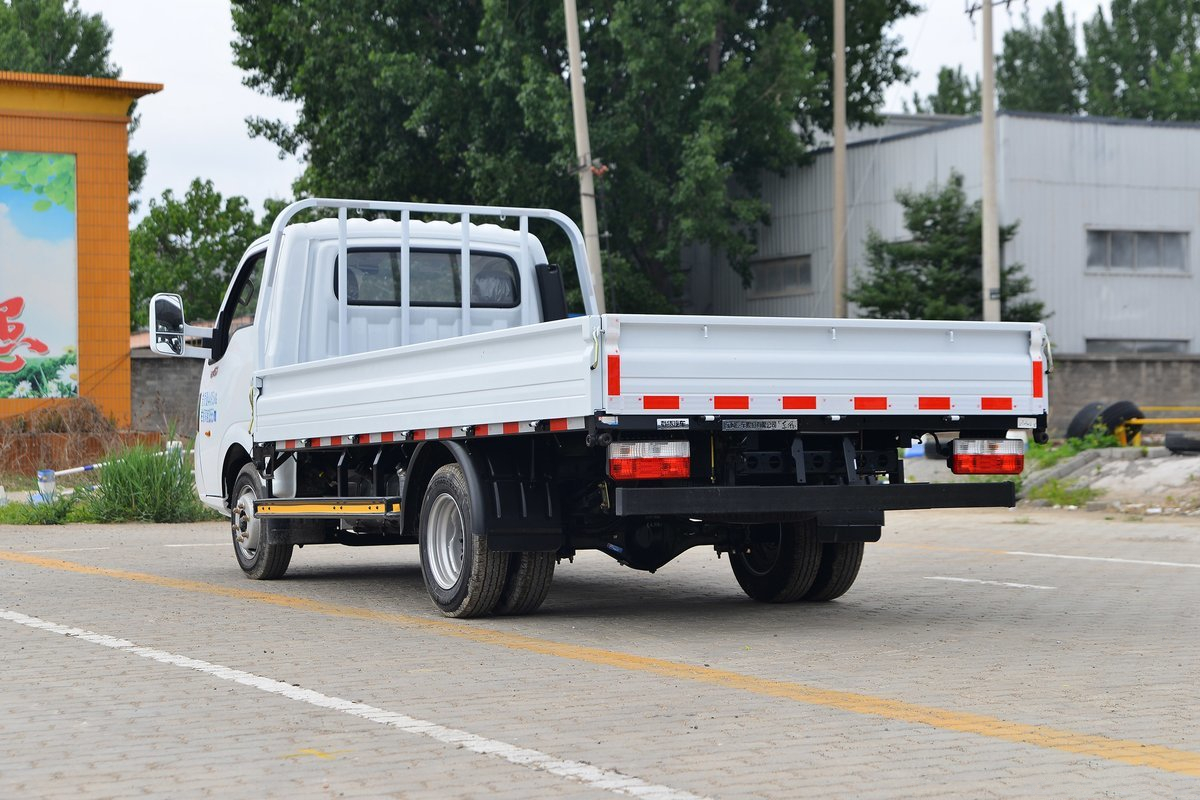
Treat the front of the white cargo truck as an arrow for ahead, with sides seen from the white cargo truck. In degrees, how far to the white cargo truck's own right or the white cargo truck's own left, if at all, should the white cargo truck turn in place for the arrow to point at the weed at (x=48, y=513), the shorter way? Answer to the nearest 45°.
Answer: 0° — it already faces it

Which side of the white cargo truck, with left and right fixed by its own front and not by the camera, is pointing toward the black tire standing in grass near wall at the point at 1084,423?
right

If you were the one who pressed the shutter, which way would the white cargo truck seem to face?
facing away from the viewer and to the left of the viewer

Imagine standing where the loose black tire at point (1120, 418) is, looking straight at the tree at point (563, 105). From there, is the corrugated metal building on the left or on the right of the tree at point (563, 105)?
right

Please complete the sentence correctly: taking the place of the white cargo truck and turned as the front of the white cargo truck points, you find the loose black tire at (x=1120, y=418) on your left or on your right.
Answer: on your right

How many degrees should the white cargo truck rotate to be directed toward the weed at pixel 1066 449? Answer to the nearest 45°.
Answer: approximately 90° to its right

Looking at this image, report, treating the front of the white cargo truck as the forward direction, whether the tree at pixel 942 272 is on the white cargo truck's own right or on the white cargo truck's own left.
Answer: on the white cargo truck's own right

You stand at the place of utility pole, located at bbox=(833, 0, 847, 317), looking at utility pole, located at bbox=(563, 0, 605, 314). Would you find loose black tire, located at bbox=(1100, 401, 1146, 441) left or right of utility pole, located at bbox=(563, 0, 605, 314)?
left

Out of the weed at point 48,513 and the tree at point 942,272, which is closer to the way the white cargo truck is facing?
the weed

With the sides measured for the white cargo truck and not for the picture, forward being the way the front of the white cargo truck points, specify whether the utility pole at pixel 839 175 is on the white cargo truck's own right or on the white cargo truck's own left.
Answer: on the white cargo truck's own right

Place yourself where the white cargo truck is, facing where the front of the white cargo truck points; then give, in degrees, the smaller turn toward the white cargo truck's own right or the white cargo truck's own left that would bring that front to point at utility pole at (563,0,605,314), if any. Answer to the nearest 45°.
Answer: approximately 45° to the white cargo truck's own right
